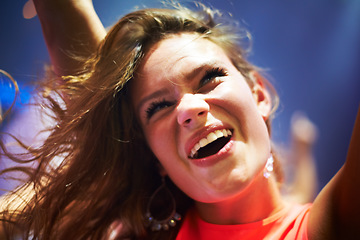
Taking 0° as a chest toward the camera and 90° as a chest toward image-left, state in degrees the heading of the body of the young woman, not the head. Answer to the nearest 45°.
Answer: approximately 0°
